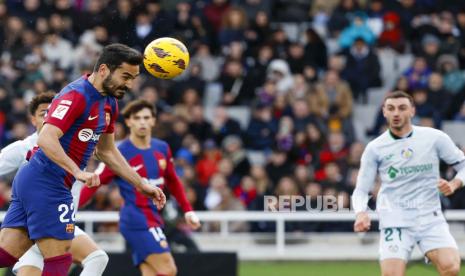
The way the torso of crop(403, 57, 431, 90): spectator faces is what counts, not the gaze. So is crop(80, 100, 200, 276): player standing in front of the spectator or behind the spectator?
in front

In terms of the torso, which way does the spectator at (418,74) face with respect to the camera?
toward the camera

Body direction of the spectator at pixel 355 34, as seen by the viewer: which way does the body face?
toward the camera

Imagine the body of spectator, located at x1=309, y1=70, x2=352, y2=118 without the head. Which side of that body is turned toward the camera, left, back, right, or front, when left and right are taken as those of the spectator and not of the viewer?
front

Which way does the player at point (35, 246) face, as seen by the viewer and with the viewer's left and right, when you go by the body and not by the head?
facing the viewer and to the right of the viewer

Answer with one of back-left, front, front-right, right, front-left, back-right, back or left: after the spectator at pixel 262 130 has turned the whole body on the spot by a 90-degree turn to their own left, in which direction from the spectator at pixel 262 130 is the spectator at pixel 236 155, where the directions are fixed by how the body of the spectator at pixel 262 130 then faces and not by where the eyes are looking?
back-right

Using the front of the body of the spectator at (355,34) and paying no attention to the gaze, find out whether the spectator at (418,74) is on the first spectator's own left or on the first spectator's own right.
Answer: on the first spectator's own left
